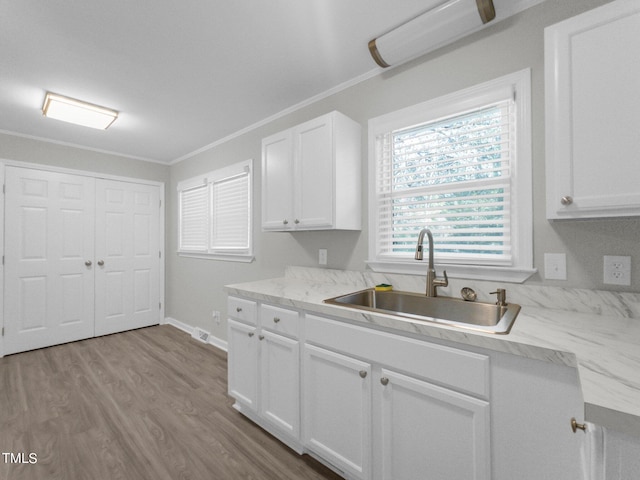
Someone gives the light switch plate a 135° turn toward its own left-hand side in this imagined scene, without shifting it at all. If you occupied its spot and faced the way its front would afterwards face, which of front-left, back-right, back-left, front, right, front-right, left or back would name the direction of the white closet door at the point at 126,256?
back-left

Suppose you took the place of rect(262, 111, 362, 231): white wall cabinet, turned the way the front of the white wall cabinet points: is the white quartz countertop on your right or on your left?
on your left

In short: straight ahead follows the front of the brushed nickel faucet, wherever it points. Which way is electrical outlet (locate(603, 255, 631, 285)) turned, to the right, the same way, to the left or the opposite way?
the same way

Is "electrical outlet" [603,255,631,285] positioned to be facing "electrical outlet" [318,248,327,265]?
no

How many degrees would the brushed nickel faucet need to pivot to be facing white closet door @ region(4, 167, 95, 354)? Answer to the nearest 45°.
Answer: approximately 45° to its right

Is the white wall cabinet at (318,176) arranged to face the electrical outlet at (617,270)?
no

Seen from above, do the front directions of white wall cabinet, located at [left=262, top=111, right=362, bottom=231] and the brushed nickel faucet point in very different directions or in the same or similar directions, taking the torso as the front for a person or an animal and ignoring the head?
same or similar directions

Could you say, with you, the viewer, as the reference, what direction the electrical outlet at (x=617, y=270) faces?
facing the viewer

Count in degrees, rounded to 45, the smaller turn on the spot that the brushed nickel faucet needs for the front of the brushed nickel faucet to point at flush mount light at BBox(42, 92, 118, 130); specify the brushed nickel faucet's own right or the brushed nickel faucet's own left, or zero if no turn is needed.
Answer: approximately 45° to the brushed nickel faucet's own right

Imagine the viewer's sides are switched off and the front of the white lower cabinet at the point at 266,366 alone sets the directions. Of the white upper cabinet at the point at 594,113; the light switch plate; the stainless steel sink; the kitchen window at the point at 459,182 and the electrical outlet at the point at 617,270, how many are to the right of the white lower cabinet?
0

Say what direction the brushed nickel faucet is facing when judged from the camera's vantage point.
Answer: facing the viewer and to the left of the viewer

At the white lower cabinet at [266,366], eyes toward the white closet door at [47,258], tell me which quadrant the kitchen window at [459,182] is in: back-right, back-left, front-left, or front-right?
back-right

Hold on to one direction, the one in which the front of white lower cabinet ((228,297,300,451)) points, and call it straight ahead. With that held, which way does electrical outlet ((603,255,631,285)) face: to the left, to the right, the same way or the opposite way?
the same way

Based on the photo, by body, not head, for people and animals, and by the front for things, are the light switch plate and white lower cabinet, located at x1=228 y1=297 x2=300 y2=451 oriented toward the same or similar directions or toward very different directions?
same or similar directions

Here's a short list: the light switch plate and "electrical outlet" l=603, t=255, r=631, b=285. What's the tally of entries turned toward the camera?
2
